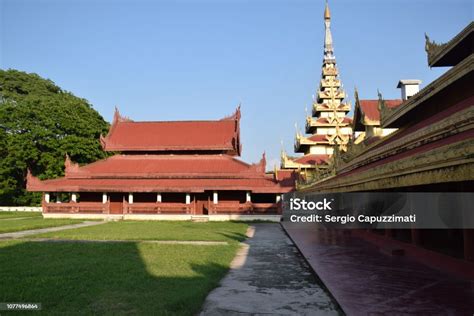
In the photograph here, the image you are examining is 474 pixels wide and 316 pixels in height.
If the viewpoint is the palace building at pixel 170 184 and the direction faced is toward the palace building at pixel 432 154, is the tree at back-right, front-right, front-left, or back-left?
back-right

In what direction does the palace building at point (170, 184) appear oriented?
toward the camera

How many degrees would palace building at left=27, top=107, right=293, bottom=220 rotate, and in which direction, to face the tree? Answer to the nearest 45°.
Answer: approximately 135° to its right

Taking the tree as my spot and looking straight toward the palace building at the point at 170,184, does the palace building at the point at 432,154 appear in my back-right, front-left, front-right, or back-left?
front-right

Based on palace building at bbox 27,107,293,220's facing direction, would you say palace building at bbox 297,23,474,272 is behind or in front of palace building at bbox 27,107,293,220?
in front

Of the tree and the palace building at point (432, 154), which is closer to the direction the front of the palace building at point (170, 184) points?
the palace building
